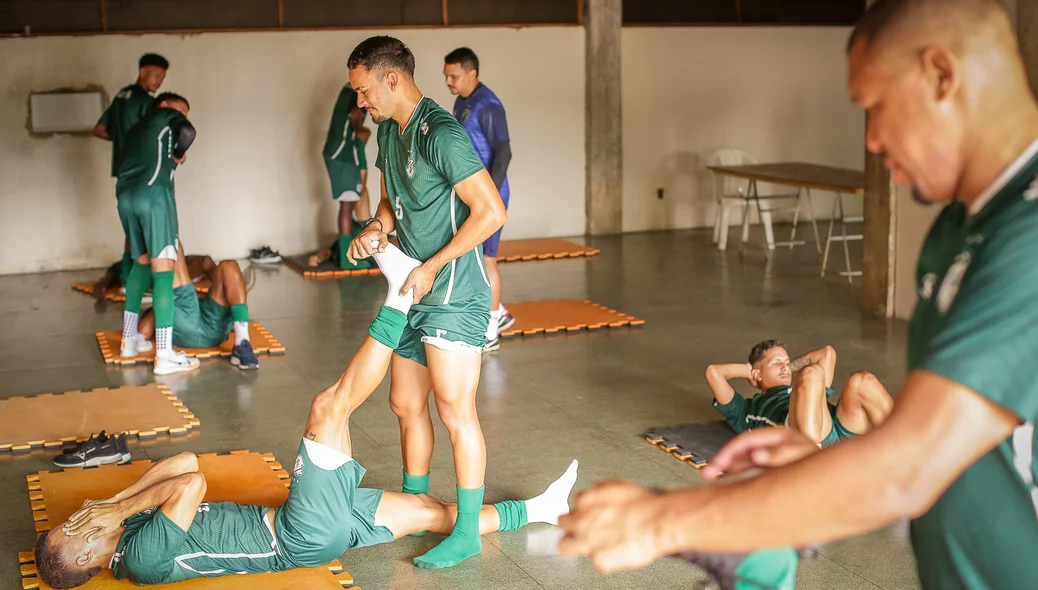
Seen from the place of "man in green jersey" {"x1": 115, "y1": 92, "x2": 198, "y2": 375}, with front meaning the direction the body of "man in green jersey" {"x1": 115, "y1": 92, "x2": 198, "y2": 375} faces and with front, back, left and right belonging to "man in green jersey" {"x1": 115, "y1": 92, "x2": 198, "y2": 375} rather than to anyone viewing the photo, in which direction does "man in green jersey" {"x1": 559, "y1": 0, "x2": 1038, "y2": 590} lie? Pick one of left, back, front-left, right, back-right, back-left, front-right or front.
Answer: back-right

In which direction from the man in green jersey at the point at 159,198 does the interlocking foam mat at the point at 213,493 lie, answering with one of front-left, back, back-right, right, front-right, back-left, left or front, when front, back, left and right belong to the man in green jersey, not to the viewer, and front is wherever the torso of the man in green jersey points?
back-right

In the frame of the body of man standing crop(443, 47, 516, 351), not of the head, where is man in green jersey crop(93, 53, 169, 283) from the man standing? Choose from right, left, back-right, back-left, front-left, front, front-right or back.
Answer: right

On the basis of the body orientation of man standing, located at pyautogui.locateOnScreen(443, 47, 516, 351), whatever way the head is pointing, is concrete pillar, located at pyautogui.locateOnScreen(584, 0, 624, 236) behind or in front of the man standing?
behind

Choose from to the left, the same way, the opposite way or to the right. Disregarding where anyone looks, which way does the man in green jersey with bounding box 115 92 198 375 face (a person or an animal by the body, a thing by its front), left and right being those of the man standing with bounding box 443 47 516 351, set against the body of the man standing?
the opposite way

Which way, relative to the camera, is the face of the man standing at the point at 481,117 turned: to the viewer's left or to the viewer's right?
to the viewer's left

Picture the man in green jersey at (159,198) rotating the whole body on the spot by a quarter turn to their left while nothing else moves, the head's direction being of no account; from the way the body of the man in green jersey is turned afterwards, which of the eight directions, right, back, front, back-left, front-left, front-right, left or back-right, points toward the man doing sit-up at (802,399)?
back

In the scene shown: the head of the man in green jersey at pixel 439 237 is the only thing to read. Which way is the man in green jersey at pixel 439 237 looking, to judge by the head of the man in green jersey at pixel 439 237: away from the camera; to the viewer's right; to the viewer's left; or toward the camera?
to the viewer's left

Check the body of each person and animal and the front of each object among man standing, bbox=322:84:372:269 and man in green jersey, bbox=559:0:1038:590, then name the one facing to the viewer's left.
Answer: the man in green jersey

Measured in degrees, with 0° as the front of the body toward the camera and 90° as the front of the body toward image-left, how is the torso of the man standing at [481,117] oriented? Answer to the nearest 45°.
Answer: approximately 45°

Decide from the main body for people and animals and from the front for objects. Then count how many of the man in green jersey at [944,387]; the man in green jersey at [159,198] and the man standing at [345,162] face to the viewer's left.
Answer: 1

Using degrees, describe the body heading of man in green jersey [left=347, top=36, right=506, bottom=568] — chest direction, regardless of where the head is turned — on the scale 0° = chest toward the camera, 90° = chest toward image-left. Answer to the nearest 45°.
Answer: approximately 45°

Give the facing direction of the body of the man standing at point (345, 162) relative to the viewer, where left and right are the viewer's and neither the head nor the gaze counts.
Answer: facing to the right of the viewer

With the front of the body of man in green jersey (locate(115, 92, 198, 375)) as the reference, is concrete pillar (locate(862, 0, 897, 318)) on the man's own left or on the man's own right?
on the man's own right

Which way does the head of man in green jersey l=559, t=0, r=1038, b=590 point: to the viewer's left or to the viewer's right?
to the viewer's left
